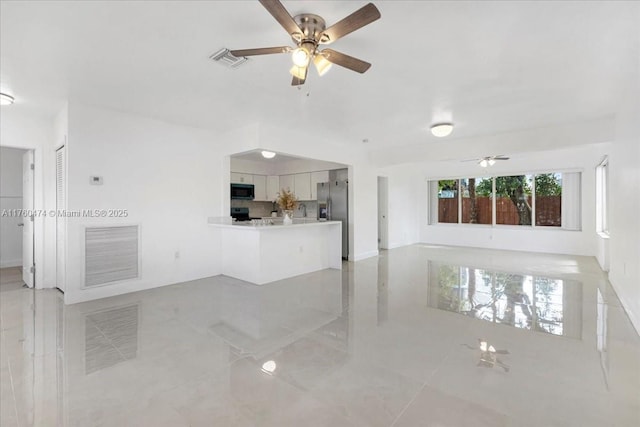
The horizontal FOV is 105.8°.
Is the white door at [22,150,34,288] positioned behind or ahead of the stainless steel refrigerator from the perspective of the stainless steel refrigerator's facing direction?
ahead

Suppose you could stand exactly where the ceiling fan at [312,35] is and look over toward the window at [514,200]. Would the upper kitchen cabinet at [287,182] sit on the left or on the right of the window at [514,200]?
left

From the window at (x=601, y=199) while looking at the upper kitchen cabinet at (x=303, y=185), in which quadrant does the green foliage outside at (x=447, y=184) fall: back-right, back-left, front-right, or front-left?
front-right

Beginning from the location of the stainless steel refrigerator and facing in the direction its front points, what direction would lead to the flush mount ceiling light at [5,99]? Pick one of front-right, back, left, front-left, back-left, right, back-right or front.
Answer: front

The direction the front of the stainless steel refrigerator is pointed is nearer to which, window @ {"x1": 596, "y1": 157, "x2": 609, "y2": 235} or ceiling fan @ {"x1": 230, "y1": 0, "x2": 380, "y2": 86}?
the ceiling fan

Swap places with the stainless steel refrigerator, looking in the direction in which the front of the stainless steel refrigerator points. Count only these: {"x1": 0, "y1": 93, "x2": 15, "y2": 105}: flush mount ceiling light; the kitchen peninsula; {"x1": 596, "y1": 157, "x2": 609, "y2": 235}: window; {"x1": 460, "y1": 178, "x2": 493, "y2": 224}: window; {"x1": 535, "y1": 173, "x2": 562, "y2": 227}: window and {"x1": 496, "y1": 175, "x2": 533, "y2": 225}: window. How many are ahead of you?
2

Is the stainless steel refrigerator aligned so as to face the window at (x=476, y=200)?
no

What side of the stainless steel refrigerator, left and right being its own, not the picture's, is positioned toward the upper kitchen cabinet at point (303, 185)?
right

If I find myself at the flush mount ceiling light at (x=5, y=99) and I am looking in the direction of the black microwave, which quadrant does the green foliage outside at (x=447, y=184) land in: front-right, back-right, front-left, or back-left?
front-right

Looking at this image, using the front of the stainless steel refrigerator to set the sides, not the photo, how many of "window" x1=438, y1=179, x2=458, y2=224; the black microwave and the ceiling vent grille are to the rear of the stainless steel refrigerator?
1

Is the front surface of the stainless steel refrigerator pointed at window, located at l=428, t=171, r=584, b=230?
no

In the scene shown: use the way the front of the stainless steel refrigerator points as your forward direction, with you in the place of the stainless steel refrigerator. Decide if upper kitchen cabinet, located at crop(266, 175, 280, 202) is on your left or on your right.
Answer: on your right

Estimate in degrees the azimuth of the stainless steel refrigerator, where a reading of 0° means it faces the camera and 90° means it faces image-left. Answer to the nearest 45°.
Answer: approximately 45°

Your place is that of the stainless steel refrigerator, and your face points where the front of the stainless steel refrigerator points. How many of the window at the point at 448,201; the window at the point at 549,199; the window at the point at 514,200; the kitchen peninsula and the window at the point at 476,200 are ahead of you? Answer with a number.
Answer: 1

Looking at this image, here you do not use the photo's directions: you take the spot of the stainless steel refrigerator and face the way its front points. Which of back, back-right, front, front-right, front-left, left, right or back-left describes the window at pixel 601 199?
back-left

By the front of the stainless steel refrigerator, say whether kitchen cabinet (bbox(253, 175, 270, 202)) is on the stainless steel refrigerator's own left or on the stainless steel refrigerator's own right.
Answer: on the stainless steel refrigerator's own right

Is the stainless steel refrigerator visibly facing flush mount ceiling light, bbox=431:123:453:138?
no
